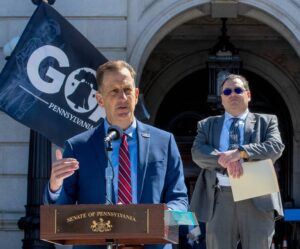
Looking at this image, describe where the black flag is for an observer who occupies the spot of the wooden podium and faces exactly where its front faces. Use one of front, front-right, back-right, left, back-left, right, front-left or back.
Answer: back

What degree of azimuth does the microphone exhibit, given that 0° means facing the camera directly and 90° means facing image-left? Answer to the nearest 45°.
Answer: approximately 225°

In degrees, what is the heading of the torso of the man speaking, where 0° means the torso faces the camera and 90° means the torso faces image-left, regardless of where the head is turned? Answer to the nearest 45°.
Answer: approximately 0°

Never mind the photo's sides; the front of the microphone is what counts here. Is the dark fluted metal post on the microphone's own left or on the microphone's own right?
on the microphone's own left
